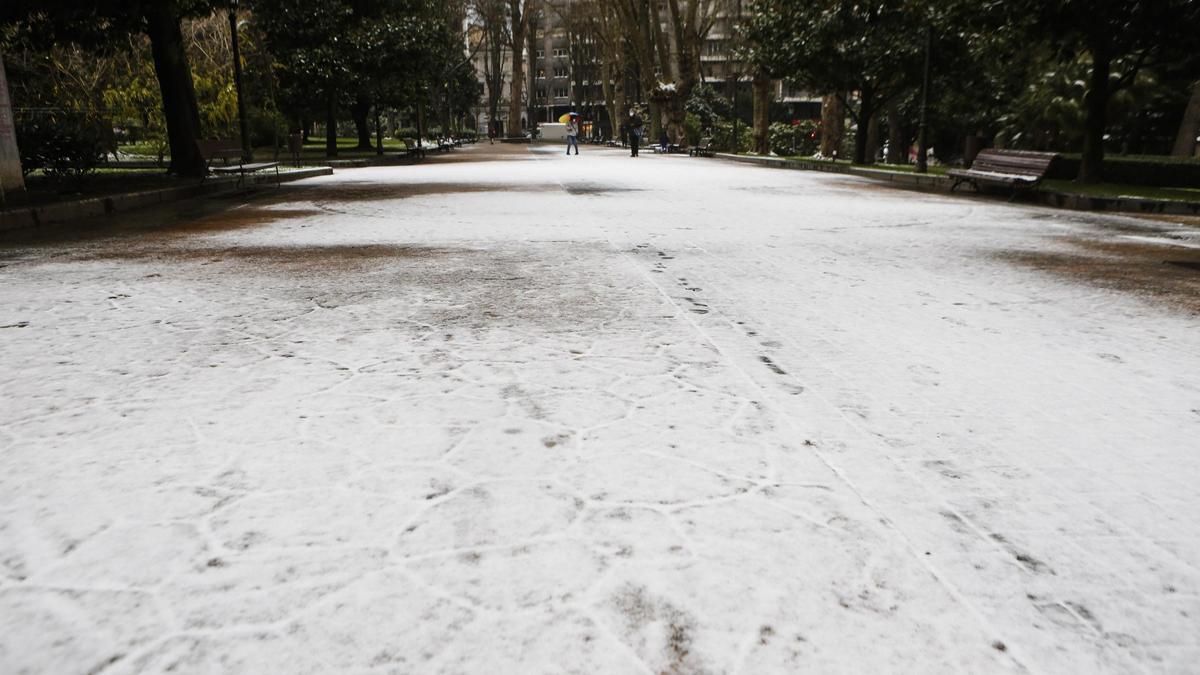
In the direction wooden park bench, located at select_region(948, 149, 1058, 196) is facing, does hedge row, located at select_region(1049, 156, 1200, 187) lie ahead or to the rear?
to the rear

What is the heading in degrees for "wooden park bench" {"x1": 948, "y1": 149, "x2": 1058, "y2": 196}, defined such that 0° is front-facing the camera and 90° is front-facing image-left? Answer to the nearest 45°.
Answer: approximately 45°

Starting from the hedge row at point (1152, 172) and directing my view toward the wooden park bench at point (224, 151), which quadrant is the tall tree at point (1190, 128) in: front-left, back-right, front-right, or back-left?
back-right

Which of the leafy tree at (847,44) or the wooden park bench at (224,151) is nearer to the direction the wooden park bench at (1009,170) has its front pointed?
the wooden park bench

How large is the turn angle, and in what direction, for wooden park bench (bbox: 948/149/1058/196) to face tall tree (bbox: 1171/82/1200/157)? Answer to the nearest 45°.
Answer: approximately 135° to its right

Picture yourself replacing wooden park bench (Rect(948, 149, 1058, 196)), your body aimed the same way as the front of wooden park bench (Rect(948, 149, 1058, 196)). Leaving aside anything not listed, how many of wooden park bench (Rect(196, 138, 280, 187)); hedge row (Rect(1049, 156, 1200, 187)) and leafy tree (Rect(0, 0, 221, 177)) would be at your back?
1
